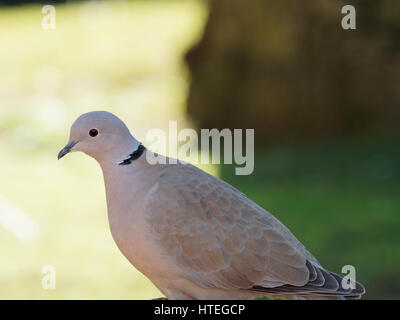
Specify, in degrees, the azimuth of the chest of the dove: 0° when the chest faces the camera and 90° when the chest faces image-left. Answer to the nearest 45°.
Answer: approximately 90°
